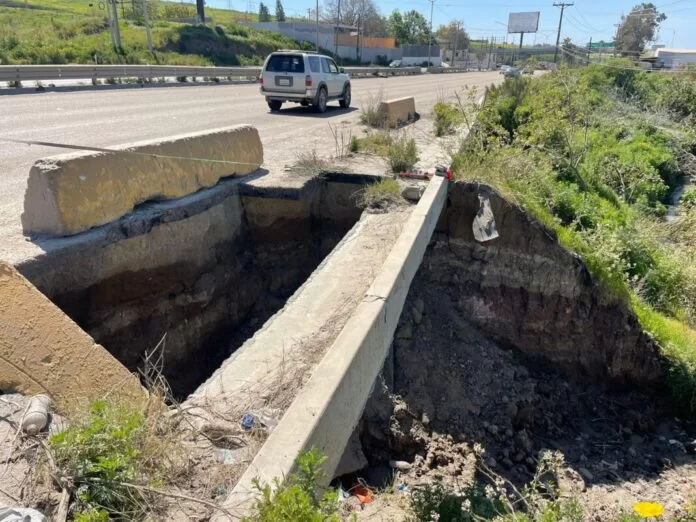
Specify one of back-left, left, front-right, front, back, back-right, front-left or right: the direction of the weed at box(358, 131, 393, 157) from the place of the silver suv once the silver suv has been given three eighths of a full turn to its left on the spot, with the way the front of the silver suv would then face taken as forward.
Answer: left

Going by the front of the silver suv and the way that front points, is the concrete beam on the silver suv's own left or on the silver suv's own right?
on the silver suv's own right

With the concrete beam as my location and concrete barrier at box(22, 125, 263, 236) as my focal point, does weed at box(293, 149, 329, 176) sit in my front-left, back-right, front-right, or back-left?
front-right

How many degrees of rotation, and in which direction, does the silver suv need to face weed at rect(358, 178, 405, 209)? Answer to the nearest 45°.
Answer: approximately 135° to its right

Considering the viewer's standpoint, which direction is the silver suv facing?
facing away from the viewer and to the right of the viewer

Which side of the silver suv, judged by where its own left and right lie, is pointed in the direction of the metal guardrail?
left

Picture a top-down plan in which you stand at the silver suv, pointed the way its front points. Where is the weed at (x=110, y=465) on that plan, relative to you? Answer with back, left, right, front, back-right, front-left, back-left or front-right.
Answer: back-right

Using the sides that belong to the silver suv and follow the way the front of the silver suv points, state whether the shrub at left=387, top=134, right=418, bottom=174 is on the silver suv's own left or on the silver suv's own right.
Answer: on the silver suv's own right

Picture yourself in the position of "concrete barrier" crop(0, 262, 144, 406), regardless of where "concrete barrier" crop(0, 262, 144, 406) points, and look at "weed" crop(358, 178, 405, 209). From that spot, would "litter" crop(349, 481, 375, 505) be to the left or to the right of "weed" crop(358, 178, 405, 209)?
right

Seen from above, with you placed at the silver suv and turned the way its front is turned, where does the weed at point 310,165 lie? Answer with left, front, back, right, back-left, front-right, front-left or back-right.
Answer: back-right

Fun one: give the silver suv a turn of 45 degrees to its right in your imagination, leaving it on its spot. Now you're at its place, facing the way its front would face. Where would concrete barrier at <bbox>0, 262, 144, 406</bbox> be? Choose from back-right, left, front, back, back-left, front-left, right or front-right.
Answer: right

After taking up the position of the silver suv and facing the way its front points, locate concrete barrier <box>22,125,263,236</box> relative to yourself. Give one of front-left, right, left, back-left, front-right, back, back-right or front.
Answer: back-right
